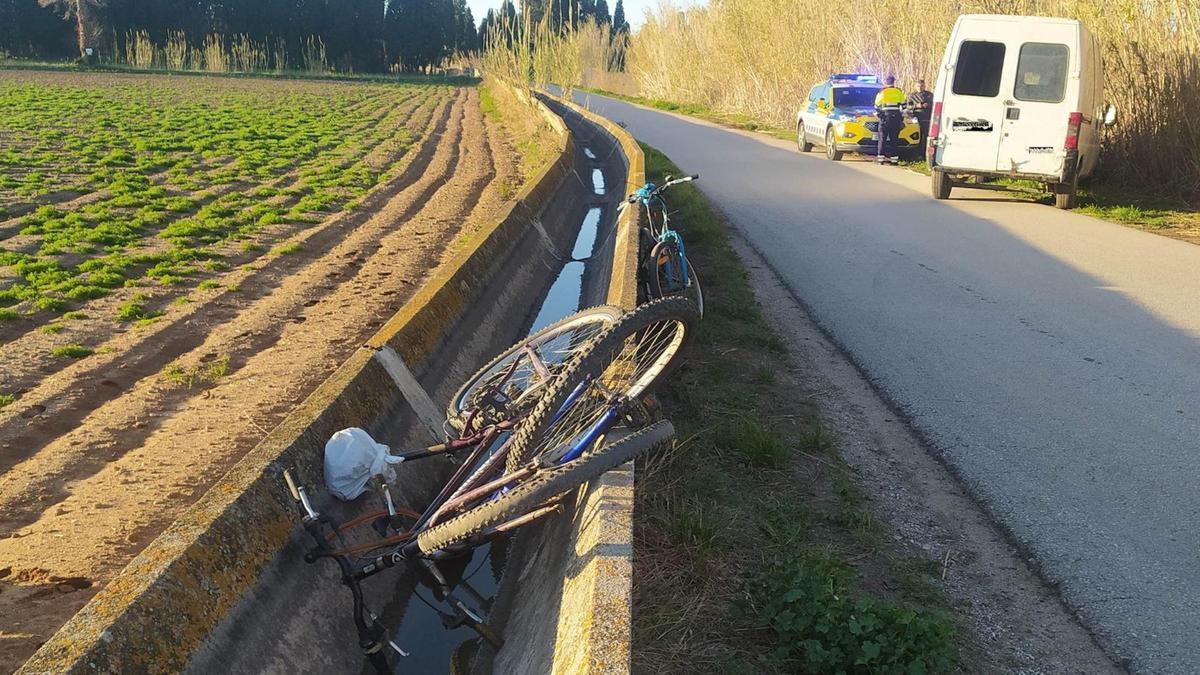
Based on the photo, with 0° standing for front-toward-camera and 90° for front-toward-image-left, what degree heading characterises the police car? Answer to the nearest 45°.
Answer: approximately 315°

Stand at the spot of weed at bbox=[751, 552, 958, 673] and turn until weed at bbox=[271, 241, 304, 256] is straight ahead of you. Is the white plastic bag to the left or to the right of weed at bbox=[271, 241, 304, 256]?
left

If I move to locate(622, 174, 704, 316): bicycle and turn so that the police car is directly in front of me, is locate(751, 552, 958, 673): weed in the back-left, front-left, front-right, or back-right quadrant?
back-right

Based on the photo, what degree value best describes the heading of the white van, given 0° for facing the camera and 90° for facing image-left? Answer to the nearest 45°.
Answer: approximately 180°

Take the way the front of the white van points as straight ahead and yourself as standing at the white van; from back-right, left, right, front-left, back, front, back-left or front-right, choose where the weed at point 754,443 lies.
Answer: back

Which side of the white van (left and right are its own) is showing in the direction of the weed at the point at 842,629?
back

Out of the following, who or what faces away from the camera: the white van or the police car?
the white van
